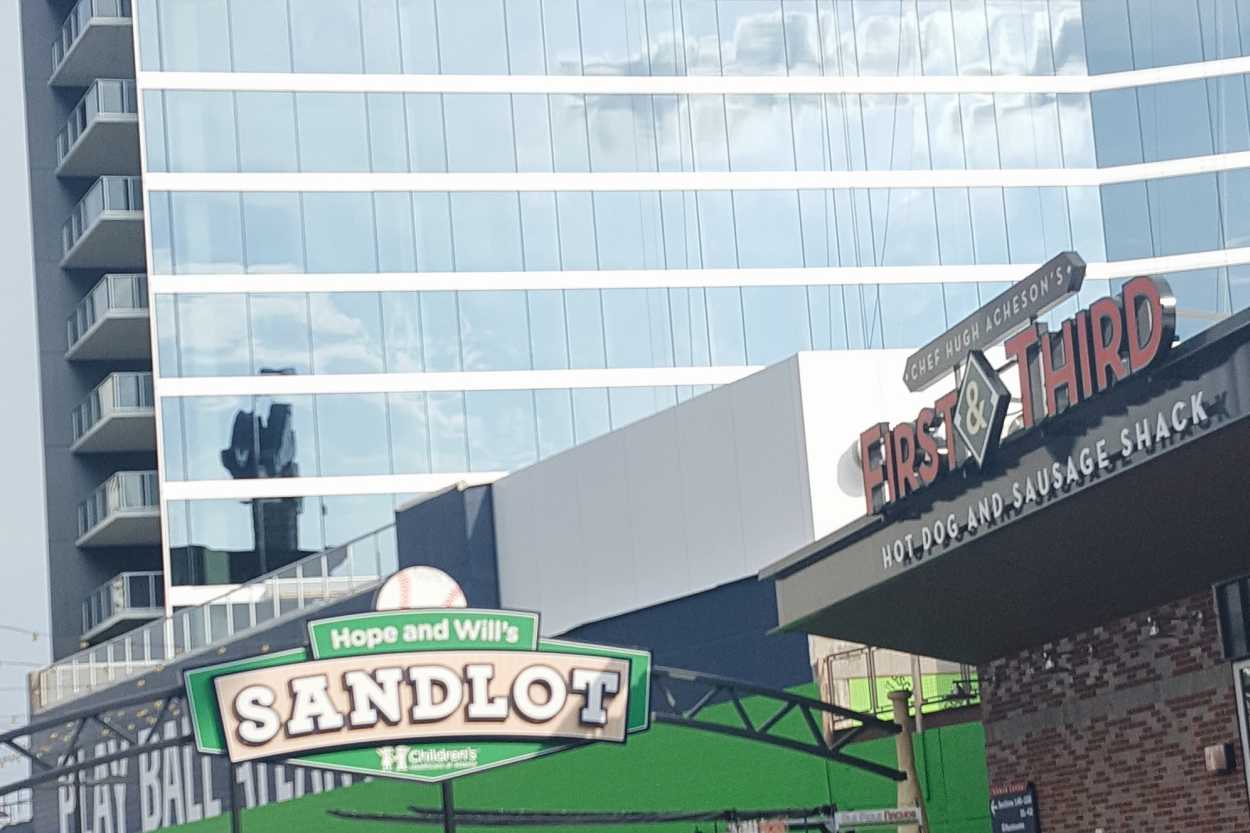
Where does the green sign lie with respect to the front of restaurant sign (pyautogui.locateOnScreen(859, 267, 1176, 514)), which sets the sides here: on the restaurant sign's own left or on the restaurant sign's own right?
on the restaurant sign's own right

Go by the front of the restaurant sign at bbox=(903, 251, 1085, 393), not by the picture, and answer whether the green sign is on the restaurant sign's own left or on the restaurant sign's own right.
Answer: on the restaurant sign's own right

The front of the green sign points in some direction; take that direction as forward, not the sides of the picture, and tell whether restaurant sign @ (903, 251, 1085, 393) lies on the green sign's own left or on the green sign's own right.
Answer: on the green sign's own left

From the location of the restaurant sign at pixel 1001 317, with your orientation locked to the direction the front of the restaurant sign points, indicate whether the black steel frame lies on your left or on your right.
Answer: on your right

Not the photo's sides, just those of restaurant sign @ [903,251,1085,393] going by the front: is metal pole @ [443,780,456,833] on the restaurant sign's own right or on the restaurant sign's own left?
on the restaurant sign's own right

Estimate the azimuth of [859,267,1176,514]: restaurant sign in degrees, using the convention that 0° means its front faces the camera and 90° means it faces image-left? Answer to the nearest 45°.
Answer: approximately 45°

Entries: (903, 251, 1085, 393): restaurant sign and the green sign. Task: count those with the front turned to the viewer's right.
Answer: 0

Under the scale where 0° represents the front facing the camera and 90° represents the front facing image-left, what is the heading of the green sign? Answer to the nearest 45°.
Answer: approximately 0°
